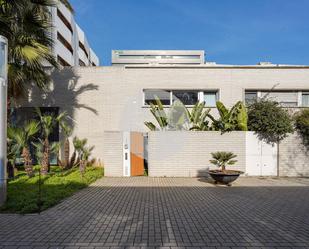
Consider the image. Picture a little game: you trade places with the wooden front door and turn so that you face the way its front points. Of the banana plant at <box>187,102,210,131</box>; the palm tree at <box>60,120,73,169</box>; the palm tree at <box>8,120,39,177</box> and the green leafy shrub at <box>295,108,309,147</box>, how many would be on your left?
2

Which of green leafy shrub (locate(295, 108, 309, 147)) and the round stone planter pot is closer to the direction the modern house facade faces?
the round stone planter pot

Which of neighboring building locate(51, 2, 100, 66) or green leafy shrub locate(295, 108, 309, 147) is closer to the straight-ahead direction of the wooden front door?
the green leafy shrub

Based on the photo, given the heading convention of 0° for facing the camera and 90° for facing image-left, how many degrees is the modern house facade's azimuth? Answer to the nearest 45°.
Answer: approximately 0°

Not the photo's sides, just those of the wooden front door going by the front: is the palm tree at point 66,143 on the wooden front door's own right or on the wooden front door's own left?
on the wooden front door's own right

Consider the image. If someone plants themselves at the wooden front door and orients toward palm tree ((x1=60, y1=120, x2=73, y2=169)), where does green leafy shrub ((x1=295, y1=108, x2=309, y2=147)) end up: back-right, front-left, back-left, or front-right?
back-right

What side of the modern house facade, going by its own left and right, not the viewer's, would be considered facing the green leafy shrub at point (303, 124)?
left

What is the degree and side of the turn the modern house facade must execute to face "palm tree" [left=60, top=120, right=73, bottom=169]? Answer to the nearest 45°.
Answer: approximately 90° to its right

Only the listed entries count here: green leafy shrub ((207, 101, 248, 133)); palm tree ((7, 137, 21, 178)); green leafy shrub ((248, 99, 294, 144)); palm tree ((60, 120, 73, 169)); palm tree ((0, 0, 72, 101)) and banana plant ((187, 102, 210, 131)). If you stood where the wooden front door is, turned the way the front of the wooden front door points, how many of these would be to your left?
3

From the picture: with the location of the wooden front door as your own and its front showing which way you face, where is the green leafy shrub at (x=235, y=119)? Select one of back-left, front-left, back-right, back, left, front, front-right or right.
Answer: left

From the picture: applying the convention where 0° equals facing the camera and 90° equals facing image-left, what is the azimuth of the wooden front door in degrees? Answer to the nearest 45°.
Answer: approximately 0°
